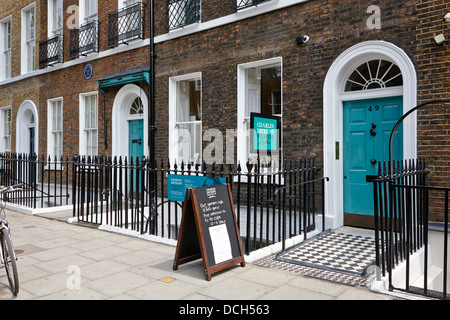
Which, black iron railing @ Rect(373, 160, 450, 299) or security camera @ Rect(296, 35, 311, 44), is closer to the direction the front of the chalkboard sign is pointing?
the black iron railing

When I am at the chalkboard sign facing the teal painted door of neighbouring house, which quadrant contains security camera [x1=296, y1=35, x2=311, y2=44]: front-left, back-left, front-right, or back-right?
front-right

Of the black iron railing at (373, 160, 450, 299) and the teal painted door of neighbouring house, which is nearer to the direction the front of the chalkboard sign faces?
the black iron railing

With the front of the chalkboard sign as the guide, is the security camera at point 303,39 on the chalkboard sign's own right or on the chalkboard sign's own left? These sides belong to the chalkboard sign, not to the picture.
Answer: on the chalkboard sign's own left

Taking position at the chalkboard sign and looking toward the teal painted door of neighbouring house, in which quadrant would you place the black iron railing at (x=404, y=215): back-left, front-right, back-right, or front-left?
back-right

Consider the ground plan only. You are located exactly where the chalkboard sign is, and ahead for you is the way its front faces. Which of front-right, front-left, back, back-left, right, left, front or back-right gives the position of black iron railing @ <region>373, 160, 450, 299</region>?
front-left

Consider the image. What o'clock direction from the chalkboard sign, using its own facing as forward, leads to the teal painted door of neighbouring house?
The teal painted door of neighbouring house is roughly at 7 o'clock from the chalkboard sign.
